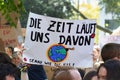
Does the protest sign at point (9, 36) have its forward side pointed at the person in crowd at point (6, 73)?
yes

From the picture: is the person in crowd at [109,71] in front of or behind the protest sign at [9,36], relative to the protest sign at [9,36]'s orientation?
in front

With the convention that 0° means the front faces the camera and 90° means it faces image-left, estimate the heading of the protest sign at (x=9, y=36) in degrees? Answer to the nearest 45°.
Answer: approximately 0°
